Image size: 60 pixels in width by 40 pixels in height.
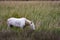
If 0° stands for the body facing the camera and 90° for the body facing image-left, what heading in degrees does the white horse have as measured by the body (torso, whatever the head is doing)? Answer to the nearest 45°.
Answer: approximately 270°
